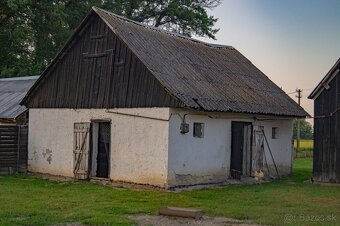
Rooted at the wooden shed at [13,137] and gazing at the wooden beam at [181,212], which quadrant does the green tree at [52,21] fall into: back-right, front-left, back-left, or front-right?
back-left
